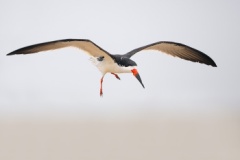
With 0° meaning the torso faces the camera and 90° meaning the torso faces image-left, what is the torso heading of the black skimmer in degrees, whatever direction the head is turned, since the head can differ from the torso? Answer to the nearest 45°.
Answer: approximately 315°
